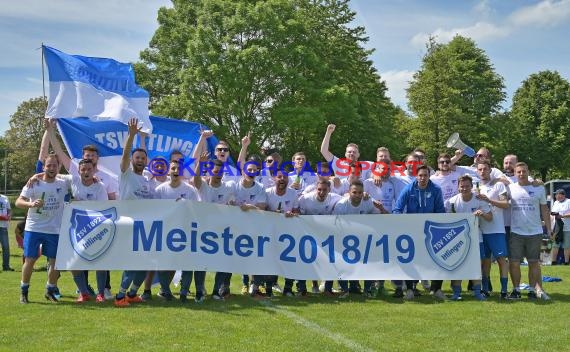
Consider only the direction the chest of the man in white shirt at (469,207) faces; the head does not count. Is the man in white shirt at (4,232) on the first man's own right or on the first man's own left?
on the first man's own right

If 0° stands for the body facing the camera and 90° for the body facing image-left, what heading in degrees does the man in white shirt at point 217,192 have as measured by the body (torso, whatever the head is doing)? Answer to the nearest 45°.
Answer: approximately 0°

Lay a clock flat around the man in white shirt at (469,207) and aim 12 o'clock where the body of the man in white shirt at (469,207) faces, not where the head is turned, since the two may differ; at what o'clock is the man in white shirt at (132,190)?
the man in white shirt at (132,190) is roughly at 2 o'clock from the man in white shirt at (469,207).

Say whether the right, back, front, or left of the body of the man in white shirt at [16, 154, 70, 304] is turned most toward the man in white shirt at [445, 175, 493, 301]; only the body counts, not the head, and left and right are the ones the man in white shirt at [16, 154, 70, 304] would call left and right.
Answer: left

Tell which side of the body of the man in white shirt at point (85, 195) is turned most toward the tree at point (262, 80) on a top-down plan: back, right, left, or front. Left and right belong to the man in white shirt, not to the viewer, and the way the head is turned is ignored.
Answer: back

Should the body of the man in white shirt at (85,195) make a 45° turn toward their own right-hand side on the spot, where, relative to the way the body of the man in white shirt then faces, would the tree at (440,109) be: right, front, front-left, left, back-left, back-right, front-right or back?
back

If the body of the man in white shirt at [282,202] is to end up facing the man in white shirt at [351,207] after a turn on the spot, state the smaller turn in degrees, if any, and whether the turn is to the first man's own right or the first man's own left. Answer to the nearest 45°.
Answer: approximately 90° to the first man's own left
